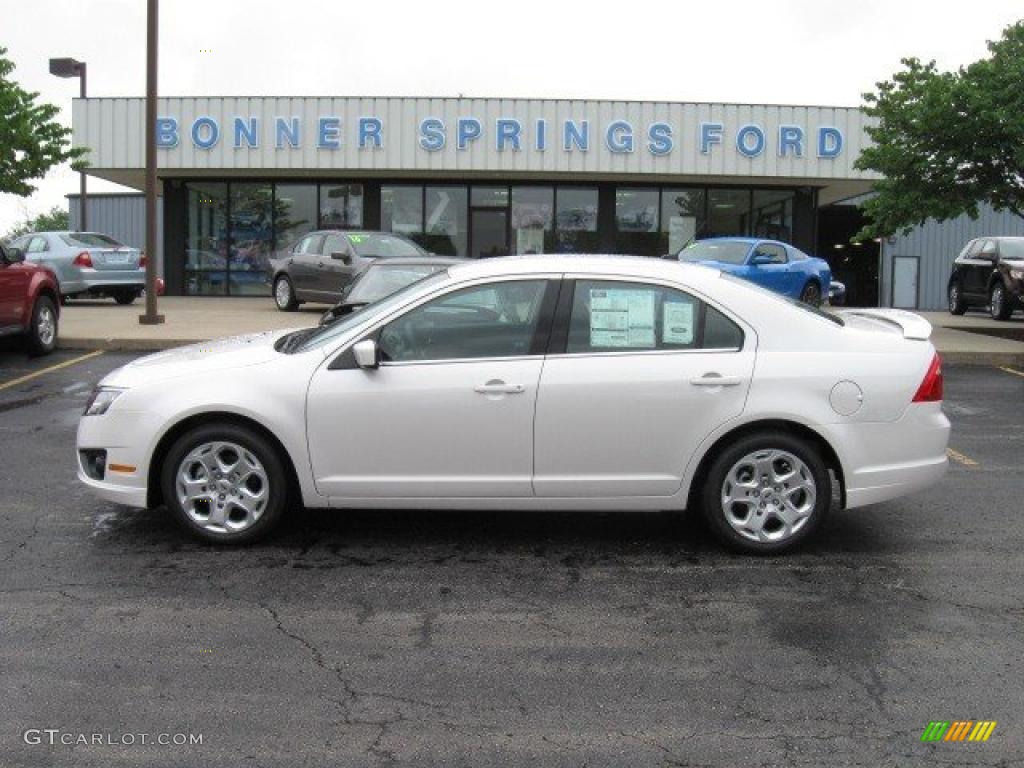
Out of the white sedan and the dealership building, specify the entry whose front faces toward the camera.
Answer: the dealership building

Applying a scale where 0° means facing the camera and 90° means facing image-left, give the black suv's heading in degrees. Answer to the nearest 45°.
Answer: approximately 315°

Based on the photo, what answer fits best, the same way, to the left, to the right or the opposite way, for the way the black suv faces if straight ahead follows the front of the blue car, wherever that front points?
to the left

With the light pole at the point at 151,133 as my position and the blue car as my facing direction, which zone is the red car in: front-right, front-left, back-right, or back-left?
back-right

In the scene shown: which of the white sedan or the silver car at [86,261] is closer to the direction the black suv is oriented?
the white sedan

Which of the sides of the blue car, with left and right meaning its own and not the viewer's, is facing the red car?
front

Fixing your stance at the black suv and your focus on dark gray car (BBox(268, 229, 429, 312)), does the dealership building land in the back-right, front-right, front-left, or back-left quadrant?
front-right

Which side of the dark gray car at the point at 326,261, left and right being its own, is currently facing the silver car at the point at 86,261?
back

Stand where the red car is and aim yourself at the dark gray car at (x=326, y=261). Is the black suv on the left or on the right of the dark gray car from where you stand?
right

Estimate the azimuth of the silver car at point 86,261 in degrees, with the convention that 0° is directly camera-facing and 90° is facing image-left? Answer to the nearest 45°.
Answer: approximately 135°

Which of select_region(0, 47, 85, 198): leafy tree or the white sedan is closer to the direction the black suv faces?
the white sedan

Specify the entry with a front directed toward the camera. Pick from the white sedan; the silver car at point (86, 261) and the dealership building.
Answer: the dealership building

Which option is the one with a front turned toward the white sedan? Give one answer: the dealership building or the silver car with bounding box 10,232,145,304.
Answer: the dealership building

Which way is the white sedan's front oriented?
to the viewer's left

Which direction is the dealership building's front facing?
toward the camera
